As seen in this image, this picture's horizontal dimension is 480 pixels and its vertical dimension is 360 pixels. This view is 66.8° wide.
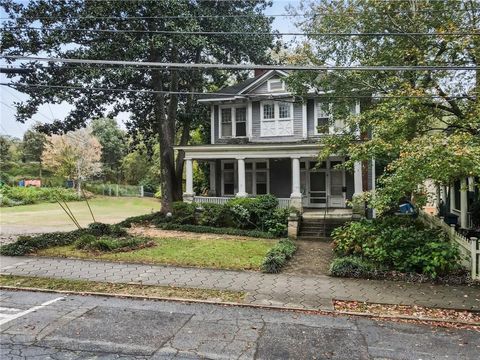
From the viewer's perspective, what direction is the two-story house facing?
toward the camera

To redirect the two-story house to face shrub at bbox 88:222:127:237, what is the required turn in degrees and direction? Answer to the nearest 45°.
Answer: approximately 45° to its right

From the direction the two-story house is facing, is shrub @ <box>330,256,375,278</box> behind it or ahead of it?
ahead

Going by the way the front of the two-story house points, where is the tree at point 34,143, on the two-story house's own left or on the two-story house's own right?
on the two-story house's own right

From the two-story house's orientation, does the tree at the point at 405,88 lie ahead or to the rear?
ahead

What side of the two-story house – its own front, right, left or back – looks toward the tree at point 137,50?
right

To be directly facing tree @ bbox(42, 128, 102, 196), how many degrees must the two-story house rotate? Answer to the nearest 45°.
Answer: approximately 135° to its right

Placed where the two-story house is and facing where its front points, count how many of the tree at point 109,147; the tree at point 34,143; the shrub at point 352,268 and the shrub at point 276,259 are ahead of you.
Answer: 2

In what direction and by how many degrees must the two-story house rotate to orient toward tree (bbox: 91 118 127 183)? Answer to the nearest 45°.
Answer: approximately 135° to its right

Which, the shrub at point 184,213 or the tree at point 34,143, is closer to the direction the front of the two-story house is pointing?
the shrub

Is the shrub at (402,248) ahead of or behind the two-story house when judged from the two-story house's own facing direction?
ahead

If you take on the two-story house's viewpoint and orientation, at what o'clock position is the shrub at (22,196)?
The shrub is roughly at 4 o'clock from the two-story house.

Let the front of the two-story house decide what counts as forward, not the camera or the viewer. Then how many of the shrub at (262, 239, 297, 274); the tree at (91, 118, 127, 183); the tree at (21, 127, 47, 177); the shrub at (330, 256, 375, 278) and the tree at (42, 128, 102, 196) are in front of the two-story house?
2

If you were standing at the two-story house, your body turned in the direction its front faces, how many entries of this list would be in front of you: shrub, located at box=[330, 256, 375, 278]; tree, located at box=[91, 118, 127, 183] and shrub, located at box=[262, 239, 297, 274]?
2
